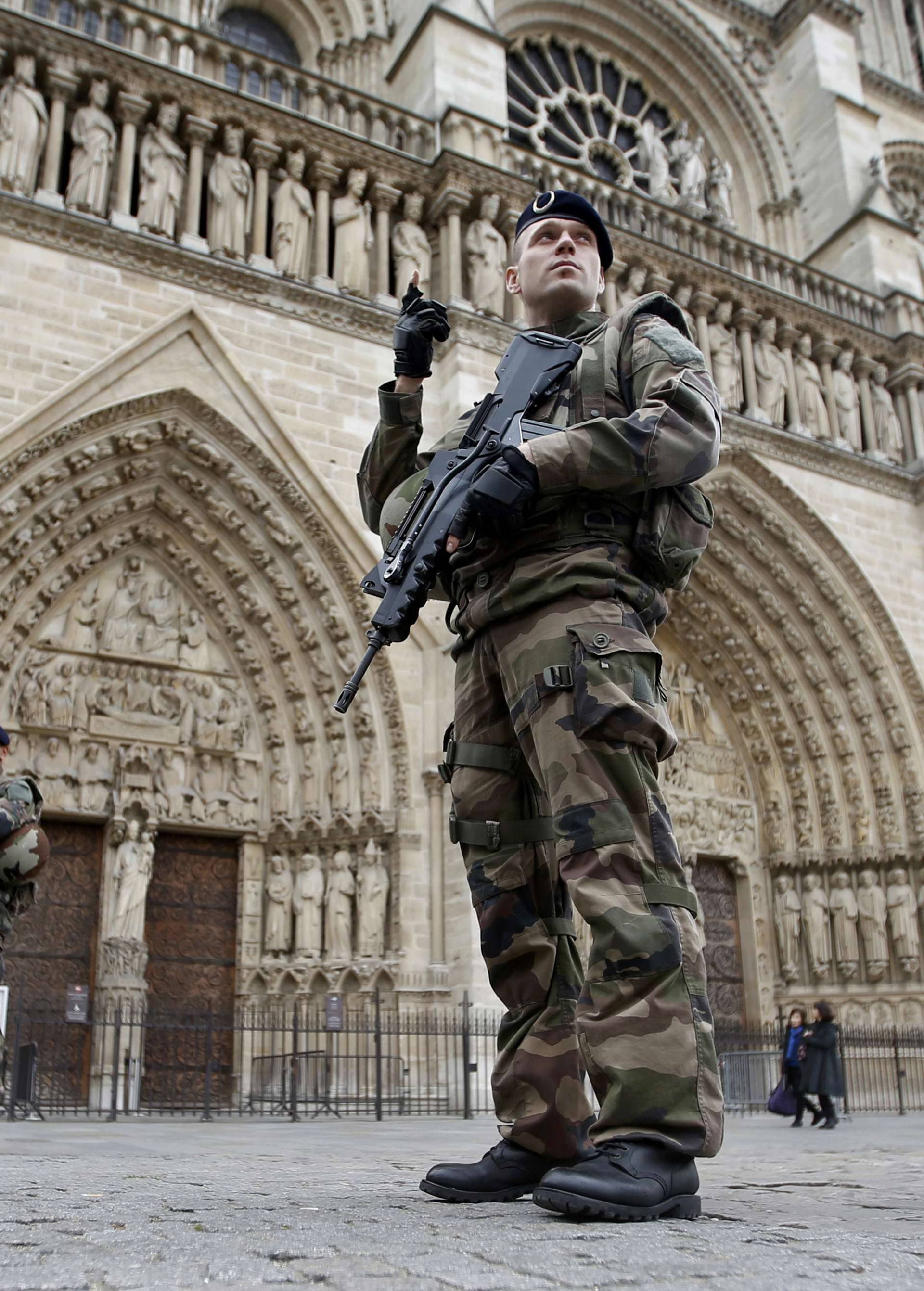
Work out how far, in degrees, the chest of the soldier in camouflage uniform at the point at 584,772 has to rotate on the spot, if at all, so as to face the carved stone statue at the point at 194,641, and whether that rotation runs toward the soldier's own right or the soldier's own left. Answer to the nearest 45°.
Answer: approximately 135° to the soldier's own right

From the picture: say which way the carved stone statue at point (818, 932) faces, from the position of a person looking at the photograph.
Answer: facing the viewer

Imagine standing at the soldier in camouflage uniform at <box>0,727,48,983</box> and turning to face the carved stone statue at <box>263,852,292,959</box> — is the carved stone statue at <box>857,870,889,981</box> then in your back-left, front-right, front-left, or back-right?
front-right

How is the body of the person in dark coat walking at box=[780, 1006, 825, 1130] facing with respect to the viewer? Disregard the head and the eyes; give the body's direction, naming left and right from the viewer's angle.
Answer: facing the viewer and to the left of the viewer

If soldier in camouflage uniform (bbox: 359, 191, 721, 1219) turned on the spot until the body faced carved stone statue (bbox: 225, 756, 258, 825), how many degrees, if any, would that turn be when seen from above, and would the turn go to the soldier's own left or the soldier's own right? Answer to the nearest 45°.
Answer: approximately 135° to the soldier's own right

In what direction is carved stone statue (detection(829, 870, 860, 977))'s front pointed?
toward the camera

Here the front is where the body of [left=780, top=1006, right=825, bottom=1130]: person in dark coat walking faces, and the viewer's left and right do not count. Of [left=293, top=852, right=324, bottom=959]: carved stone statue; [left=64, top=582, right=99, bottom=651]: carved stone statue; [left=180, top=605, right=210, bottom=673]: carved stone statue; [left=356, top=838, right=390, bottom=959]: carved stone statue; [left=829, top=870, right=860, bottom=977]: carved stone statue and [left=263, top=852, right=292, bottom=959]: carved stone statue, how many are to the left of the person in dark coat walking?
0

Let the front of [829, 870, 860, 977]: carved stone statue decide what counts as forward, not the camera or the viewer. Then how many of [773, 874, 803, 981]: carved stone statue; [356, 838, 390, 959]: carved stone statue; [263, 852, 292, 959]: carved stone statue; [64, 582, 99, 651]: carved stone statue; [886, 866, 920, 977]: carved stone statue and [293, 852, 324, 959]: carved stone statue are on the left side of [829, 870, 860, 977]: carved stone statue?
1

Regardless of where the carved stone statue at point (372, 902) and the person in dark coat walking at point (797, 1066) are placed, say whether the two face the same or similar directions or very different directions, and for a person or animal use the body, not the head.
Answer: same or similar directions

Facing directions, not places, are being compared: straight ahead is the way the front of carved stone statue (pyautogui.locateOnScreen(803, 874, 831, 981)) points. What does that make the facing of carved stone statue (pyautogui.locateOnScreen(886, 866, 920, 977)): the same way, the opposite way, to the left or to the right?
the same way

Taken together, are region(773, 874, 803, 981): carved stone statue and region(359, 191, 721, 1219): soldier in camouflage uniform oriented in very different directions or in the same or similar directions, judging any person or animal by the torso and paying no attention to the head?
same or similar directions

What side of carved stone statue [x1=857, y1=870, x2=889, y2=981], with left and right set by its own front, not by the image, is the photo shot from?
front
